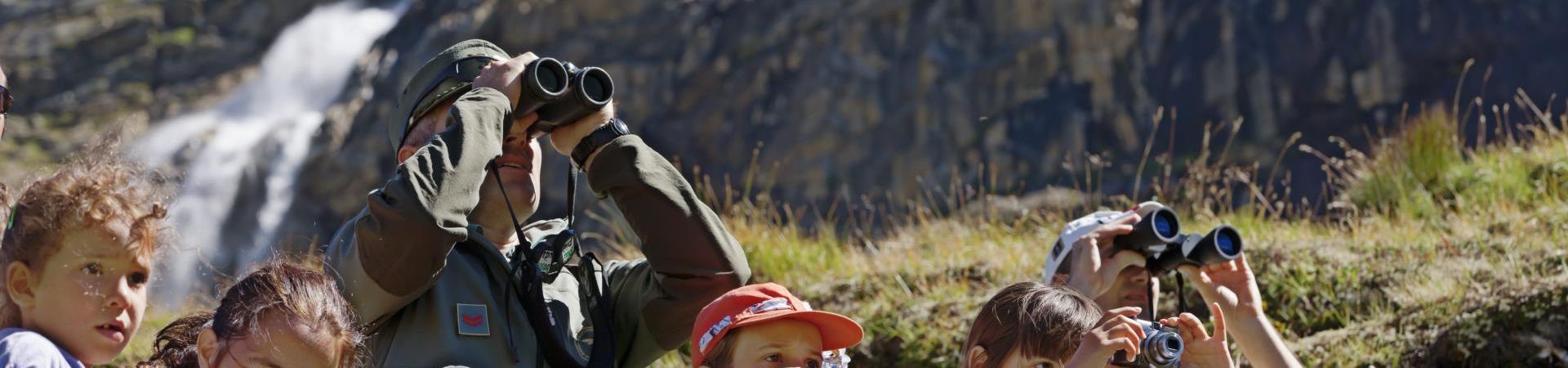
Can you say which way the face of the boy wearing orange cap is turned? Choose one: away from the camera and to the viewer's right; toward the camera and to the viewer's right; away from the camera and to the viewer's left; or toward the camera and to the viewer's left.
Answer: toward the camera and to the viewer's right

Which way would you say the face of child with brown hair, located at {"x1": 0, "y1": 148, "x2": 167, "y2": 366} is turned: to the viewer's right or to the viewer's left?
to the viewer's right
